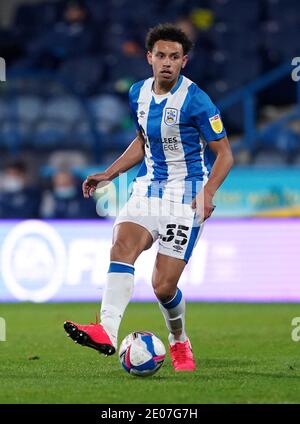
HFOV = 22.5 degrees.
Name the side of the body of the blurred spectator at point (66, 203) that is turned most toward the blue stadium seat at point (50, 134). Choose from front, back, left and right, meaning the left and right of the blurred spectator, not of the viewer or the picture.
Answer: back

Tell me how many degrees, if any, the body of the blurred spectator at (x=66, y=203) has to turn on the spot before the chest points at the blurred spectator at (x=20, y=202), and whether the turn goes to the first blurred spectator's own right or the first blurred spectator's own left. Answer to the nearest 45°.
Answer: approximately 90° to the first blurred spectator's own right

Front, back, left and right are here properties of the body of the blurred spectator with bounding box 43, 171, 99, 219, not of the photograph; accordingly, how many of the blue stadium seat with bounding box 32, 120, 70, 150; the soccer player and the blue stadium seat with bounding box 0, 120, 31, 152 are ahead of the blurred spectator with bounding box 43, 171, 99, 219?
1

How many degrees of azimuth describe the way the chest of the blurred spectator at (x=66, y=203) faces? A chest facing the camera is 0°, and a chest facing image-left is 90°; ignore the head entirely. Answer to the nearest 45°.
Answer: approximately 0°

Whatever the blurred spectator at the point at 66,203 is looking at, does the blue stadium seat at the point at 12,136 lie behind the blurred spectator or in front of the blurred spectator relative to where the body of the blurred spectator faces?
behind

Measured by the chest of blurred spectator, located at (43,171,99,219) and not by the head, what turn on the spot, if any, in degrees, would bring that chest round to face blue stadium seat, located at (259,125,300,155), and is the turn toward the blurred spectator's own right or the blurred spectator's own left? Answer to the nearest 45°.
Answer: approximately 90° to the blurred spectator's own left

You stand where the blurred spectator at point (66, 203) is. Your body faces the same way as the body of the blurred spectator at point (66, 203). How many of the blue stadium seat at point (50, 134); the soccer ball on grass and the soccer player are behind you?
1

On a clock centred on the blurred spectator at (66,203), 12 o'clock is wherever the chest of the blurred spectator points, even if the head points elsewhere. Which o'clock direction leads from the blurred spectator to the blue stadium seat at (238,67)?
The blue stadium seat is roughly at 8 o'clock from the blurred spectator.
